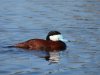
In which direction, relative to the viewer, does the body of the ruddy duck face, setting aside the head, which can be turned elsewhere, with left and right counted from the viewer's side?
facing to the right of the viewer
